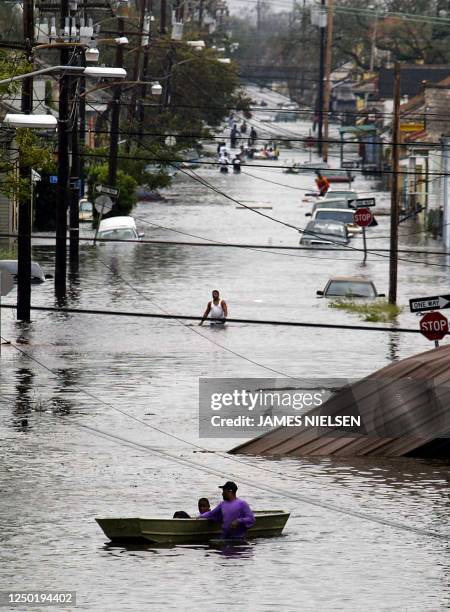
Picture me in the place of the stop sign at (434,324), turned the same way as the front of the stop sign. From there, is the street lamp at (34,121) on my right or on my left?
on my right

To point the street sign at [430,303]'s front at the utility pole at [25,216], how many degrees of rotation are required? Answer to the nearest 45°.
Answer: approximately 135° to its right

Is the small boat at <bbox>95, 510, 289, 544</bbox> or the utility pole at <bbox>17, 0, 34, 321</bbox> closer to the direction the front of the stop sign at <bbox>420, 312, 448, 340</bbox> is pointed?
the small boat

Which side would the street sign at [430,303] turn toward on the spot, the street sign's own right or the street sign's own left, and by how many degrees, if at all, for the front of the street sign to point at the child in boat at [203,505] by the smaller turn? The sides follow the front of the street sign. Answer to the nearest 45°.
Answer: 0° — it already faces them

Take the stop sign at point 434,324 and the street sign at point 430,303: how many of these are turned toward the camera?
2

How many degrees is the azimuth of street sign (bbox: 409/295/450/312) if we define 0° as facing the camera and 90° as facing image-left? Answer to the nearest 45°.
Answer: approximately 0°

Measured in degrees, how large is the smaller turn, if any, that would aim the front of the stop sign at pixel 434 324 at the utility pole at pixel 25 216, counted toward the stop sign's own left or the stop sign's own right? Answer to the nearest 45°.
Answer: approximately 135° to the stop sign's own right

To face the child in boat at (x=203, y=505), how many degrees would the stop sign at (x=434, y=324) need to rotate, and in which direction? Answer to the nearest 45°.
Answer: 0° — it already faces them

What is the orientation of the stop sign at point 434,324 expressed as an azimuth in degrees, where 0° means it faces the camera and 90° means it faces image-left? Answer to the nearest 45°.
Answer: approximately 0°

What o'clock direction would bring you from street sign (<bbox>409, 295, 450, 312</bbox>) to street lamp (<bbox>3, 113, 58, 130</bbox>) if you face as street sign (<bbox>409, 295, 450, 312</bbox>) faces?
The street lamp is roughly at 2 o'clock from the street sign.
